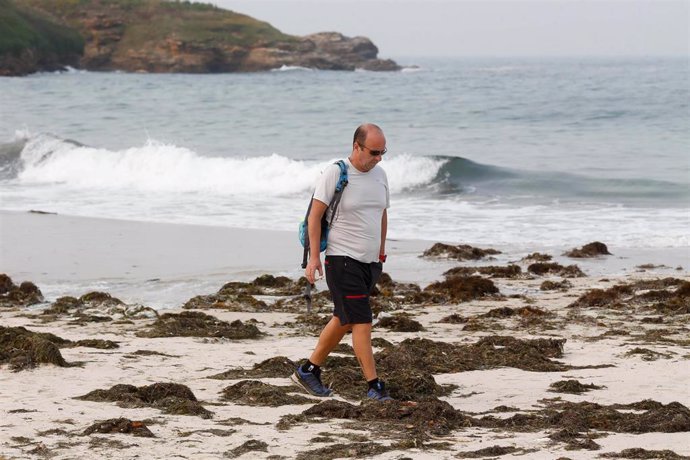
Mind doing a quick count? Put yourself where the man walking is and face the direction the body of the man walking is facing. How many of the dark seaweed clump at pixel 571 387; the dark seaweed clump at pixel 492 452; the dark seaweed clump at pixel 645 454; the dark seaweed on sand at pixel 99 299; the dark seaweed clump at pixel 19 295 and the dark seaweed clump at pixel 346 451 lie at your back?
2

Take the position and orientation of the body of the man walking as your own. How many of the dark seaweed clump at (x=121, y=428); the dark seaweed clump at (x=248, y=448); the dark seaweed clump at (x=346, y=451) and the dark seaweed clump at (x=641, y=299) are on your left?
1

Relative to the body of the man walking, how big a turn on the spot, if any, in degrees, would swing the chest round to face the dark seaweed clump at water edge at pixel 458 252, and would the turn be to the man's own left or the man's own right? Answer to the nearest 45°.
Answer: approximately 135° to the man's own left

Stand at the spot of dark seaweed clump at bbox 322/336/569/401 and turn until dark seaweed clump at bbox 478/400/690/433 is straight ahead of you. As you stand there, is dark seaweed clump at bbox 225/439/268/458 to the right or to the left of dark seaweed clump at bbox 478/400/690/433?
right

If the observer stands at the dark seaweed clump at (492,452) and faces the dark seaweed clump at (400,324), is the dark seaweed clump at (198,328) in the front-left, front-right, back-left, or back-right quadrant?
front-left

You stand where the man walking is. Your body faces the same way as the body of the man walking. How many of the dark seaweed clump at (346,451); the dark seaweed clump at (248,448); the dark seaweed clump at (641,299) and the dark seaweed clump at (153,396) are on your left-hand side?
1

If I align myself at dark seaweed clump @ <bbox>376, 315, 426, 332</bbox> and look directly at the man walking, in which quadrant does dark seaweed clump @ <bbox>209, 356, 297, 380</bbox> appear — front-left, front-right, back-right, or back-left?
front-right

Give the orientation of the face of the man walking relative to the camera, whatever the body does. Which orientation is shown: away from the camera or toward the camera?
toward the camera

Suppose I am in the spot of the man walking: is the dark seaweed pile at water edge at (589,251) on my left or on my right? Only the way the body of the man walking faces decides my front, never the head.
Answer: on my left

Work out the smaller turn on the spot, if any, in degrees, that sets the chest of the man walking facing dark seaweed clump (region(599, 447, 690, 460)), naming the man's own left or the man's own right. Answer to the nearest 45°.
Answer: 0° — they already face it

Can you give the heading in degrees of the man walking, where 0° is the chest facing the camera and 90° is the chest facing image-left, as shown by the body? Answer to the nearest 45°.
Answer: approximately 315°

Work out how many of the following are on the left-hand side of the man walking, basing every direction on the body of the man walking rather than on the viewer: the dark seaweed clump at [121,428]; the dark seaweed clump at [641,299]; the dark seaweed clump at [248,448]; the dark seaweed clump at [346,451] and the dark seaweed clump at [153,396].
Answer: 1

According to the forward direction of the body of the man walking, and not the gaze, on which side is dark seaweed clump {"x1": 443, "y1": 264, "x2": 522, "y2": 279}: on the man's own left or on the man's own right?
on the man's own left

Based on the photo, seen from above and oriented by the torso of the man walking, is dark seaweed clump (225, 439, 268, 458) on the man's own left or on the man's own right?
on the man's own right
